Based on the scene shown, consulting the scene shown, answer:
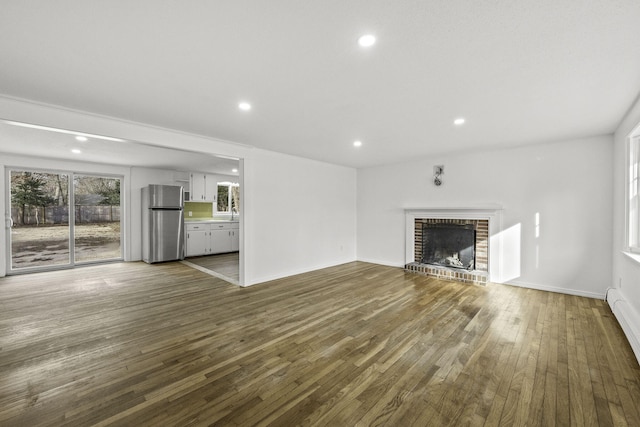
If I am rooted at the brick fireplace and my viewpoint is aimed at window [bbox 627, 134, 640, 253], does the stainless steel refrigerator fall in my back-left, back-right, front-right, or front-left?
back-right

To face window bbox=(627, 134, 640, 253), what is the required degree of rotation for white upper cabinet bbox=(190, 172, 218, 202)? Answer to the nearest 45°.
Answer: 0° — it already faces it

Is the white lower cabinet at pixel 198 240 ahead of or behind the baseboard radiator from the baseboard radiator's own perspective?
ahead

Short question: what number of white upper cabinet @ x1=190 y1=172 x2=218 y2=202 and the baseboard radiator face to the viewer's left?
1

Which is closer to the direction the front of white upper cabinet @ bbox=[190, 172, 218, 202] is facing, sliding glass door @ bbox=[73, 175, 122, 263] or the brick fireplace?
the brick fireplace

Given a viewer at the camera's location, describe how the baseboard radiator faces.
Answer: facing to the left of the viewer

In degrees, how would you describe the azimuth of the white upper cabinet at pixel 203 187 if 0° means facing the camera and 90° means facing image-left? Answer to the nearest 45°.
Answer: approximately 315°

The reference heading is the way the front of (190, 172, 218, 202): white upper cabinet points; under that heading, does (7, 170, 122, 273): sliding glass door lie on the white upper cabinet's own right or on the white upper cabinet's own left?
on the white upper cabinet's own right

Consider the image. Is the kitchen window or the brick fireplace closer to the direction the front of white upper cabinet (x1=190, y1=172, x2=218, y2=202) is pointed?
the brick fireplace

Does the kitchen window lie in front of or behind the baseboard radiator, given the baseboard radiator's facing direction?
in front

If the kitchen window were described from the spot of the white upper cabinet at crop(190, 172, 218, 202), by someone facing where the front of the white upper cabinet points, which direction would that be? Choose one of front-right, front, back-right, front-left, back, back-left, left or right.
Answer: left
